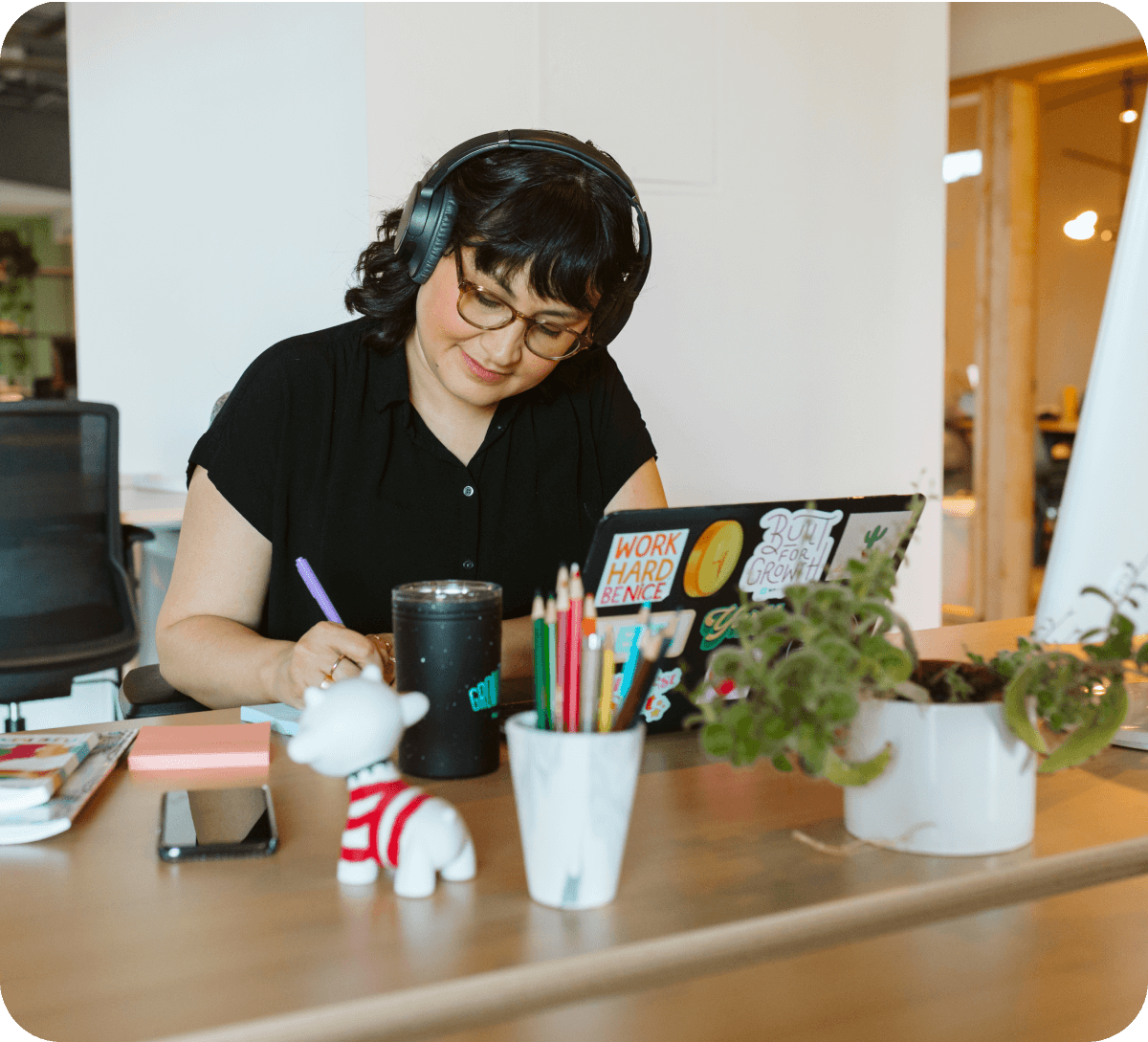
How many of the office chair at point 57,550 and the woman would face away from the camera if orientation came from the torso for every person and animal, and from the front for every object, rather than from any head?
1

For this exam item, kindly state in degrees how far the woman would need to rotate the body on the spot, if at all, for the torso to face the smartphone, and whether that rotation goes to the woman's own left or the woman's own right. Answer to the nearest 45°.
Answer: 0° — they already face it

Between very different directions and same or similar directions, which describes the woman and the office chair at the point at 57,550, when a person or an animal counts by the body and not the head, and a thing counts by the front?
very different directions

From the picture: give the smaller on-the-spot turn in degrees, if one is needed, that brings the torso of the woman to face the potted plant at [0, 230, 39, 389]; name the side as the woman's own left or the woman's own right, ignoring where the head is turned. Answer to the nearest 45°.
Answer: approximately 180°

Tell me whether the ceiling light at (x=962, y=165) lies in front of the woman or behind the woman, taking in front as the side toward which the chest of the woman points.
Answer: behind

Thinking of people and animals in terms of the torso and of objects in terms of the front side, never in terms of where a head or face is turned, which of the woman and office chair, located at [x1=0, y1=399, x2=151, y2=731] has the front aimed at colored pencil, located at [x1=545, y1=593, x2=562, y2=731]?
the woman

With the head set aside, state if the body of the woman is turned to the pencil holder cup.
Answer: yes

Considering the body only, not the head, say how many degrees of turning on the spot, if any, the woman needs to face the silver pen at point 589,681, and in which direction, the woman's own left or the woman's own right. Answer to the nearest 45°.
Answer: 0° — they already face it

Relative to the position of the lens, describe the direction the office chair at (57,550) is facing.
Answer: facing away from the viewer

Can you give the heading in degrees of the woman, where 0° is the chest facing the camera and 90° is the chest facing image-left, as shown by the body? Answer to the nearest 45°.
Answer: approximately 0°

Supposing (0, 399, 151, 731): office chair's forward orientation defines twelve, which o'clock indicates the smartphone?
The smartphone is roughly at 6 o'clock from the office chair.

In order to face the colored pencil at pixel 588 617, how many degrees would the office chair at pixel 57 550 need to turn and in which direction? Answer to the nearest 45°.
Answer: approximately 180°

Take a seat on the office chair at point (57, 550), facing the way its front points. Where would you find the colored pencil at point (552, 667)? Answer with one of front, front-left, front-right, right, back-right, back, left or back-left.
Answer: back

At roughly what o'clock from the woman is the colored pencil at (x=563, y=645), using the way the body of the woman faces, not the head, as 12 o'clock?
The colored pencil is roughly at 12 o'clock from the woman.

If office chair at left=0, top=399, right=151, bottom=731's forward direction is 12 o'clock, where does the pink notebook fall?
The pink notebook is roughly at 6 o'clock from the office chair.

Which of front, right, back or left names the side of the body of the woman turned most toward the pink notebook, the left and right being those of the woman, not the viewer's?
front
